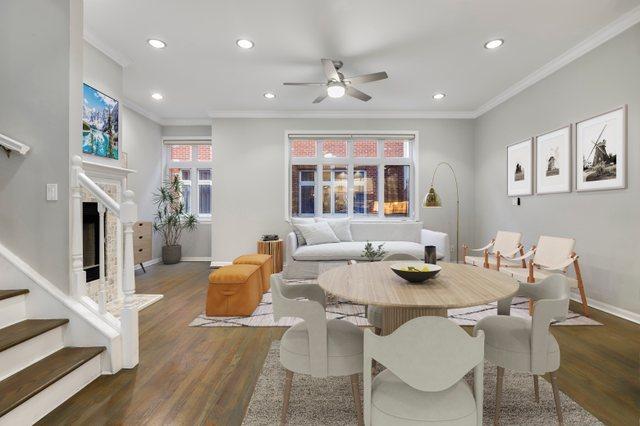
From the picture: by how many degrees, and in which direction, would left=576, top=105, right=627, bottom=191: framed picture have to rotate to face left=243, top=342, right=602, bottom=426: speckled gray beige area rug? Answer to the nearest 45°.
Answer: approximately 45° to its left

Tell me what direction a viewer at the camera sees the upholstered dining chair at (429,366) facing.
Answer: facing away from the viewer

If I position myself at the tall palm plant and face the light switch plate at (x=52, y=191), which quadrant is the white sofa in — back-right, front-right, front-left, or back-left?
front-left

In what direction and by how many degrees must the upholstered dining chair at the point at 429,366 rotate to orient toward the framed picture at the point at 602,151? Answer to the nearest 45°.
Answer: approximately 45° to its right

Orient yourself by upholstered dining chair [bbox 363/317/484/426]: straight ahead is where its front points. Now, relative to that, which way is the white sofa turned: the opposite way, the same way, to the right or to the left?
the opposite way

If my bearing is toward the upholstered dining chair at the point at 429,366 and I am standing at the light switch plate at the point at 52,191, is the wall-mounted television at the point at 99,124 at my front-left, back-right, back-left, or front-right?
back-left

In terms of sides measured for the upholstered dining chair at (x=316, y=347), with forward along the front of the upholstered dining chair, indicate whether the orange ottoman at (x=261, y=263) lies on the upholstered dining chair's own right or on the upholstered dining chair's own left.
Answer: on the upholstered dining chair's own left

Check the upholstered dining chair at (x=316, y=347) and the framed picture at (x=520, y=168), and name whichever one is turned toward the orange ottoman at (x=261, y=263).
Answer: the framed picture

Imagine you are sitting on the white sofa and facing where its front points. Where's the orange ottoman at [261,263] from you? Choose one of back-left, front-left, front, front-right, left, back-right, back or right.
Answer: front-right

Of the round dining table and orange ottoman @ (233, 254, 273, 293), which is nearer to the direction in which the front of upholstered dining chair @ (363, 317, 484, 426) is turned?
the round dining table

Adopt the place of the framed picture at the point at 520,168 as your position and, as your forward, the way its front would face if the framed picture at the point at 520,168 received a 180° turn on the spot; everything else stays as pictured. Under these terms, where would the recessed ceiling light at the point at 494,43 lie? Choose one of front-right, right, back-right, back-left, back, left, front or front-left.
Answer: back-right

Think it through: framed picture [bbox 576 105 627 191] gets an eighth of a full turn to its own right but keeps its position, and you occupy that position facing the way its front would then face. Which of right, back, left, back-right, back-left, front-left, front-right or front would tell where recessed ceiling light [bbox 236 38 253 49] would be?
front-left

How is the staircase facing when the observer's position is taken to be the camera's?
facing the viewer and to the right of the viewer

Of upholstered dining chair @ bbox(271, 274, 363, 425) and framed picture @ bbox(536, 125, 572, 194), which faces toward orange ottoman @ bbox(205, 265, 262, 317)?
the framed picture

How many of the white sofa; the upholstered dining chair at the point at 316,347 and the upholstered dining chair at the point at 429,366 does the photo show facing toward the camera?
1

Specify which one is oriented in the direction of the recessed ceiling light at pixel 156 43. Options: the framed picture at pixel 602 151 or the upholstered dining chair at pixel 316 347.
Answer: the framed picture

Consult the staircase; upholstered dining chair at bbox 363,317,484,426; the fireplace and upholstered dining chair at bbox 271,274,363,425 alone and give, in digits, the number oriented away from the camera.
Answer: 1

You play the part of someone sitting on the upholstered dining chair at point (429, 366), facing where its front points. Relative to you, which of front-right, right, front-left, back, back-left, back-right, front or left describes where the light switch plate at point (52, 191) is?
left

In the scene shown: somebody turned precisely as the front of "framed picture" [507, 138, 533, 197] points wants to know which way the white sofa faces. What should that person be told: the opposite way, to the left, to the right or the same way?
to the left

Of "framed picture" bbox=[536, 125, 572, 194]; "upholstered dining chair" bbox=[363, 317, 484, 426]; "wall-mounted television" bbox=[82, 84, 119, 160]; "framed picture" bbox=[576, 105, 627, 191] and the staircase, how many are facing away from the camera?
1

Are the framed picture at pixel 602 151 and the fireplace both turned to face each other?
yes

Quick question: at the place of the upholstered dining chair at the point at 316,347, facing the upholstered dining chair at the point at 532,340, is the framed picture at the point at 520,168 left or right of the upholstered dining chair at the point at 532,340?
left

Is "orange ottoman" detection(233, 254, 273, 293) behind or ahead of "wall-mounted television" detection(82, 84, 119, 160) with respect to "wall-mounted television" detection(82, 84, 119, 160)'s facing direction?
ahead

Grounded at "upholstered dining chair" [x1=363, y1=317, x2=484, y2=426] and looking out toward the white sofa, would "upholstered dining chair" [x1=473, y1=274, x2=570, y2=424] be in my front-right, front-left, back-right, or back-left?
front-right

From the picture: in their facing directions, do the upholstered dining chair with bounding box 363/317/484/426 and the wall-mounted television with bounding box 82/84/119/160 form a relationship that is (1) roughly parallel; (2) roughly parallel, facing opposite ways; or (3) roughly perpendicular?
roughly perpendicular
